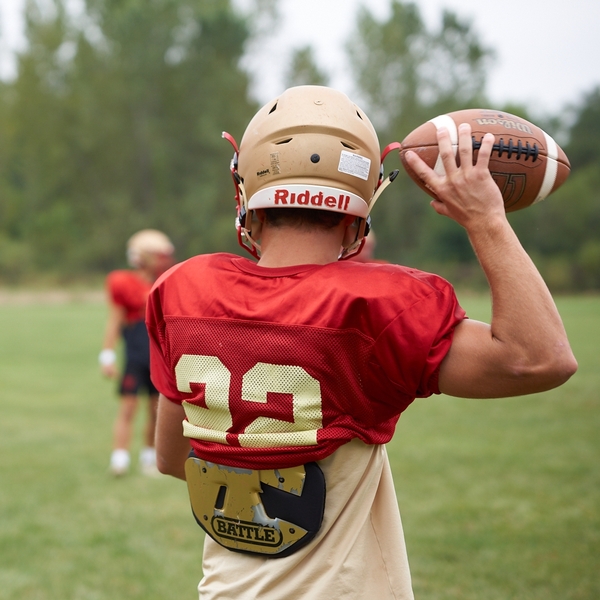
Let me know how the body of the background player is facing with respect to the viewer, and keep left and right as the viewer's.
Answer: facing the viewer and to the right of the viewer

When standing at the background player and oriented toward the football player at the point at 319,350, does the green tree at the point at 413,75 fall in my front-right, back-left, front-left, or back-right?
back-left

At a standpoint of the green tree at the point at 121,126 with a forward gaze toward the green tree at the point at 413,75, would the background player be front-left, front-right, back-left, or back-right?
front-right

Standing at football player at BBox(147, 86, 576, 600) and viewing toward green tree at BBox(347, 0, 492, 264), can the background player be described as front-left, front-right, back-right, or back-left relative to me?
front-left

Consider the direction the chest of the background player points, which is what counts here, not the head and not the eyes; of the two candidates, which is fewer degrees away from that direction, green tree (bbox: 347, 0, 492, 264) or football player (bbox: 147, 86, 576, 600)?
the football player

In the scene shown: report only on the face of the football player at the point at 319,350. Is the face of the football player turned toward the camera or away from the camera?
away from the camera

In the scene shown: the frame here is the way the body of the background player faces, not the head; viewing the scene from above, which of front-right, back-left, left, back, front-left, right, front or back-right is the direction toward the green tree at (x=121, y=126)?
back-left
